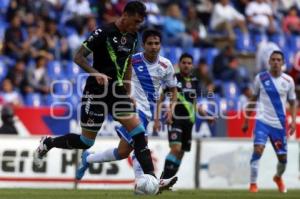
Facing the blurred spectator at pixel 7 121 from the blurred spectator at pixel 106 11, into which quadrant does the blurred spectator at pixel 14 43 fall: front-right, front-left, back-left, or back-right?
front-right

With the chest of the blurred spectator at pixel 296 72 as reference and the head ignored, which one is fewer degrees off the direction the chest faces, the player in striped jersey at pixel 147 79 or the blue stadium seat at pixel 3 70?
the player in striped jersey

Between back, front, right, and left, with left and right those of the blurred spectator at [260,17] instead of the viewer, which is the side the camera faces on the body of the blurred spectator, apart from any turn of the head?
front

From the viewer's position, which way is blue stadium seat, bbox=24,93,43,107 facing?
facing the viewer

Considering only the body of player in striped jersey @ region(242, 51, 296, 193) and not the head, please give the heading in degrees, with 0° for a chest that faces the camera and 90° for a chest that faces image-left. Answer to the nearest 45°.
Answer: approximately 0°

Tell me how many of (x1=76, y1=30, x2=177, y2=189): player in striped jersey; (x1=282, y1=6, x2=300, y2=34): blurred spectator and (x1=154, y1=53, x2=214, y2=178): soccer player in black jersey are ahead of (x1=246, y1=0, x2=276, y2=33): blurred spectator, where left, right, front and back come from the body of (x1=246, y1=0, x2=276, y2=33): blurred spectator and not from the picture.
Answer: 2

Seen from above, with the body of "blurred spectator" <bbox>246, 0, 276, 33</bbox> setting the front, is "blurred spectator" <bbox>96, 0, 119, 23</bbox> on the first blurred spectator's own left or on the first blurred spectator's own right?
on the first blurred spectator's own right

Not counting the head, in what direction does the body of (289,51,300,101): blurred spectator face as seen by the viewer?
toward the camera

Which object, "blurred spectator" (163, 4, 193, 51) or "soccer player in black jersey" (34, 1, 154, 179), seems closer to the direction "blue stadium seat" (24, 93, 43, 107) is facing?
the soccer player in black jersey

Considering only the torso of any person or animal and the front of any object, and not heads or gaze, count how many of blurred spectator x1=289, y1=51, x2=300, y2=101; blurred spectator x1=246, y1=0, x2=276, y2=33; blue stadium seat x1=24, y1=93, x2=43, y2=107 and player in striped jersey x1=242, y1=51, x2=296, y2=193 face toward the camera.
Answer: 4
